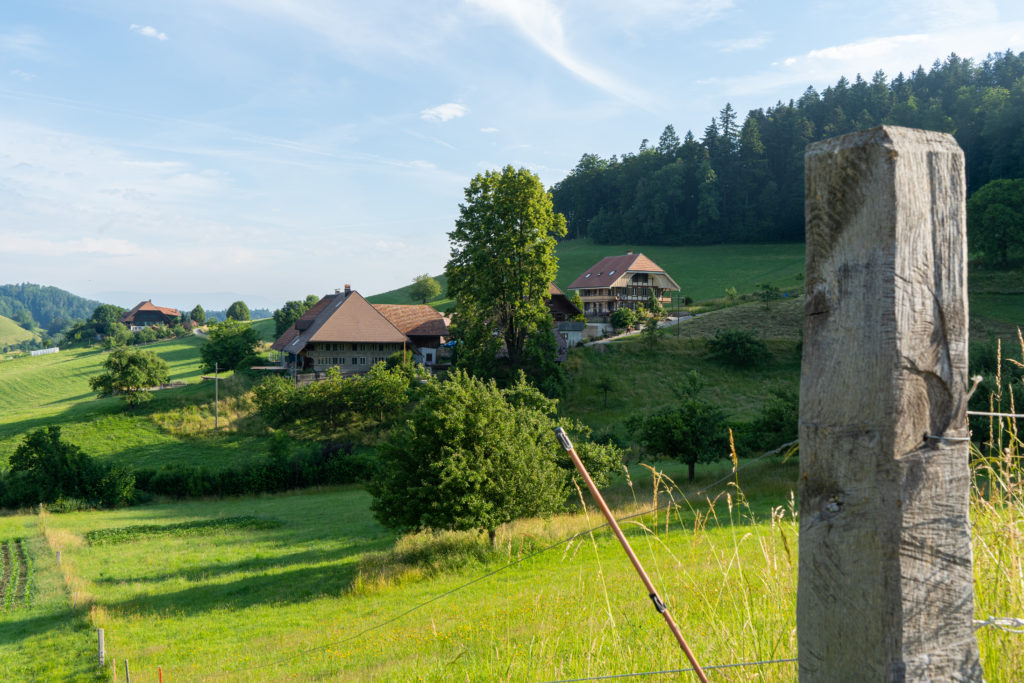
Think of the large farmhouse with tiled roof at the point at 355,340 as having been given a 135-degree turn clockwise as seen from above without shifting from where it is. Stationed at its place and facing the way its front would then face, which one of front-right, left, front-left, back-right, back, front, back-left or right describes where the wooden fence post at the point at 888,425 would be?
back-left

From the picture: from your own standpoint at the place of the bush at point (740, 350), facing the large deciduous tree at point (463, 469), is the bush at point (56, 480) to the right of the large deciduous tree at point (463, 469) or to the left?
right

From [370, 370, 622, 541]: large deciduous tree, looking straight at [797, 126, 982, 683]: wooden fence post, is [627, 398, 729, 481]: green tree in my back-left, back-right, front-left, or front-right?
back-left

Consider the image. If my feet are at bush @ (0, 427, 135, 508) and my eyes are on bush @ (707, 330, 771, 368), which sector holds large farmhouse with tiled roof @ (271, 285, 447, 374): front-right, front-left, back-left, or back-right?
front-left

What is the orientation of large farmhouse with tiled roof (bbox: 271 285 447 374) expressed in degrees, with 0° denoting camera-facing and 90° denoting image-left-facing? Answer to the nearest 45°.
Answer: approximately 0°

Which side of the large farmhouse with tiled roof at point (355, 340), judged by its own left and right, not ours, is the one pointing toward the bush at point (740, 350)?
left

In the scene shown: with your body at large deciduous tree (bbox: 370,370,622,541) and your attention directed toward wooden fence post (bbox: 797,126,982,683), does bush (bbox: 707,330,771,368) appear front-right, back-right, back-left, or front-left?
back-left

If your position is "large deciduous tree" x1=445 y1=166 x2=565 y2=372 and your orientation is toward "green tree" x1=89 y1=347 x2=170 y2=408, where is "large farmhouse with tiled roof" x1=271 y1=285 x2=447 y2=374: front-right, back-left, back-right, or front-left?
front-right

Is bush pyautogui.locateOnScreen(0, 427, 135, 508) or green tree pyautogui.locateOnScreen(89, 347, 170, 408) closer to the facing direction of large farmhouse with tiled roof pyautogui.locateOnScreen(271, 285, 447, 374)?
the bush

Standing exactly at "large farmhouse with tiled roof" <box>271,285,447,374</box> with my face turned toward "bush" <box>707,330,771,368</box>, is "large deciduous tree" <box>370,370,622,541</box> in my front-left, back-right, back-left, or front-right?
front-right
